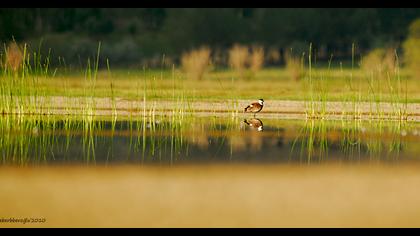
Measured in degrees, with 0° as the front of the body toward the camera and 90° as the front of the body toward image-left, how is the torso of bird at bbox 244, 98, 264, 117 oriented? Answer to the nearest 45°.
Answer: approximately 270°
